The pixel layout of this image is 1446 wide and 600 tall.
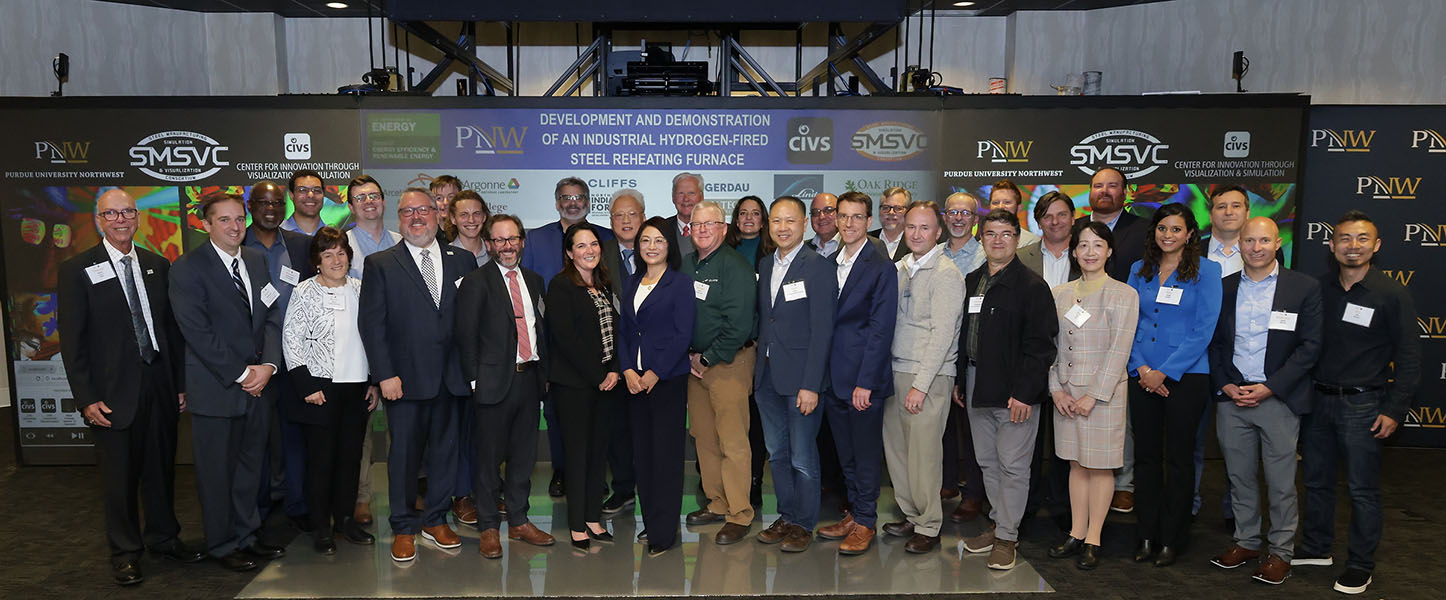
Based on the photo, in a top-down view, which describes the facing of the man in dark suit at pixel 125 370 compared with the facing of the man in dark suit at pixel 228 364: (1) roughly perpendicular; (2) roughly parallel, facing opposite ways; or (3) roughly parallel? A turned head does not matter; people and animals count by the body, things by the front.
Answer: roughly parallel

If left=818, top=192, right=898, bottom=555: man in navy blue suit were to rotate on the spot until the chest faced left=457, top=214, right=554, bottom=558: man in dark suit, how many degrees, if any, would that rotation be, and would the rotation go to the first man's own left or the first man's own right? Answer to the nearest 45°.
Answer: approximately 45° to the first man's own right

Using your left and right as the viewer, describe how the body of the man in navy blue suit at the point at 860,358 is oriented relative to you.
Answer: facing the viewer and to the left of the viewer

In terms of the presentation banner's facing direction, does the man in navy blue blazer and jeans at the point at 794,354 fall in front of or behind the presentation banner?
in front

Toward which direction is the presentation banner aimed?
toward the camera

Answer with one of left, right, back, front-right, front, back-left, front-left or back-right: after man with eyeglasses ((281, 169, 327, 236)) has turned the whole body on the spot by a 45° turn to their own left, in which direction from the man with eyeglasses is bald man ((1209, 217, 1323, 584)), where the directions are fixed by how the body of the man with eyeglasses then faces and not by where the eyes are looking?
front

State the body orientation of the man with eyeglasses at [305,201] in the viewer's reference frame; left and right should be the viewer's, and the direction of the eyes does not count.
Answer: facing the viewer

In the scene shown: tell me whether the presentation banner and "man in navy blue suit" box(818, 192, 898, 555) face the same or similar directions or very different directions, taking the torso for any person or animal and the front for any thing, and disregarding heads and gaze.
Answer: same or similar directions
